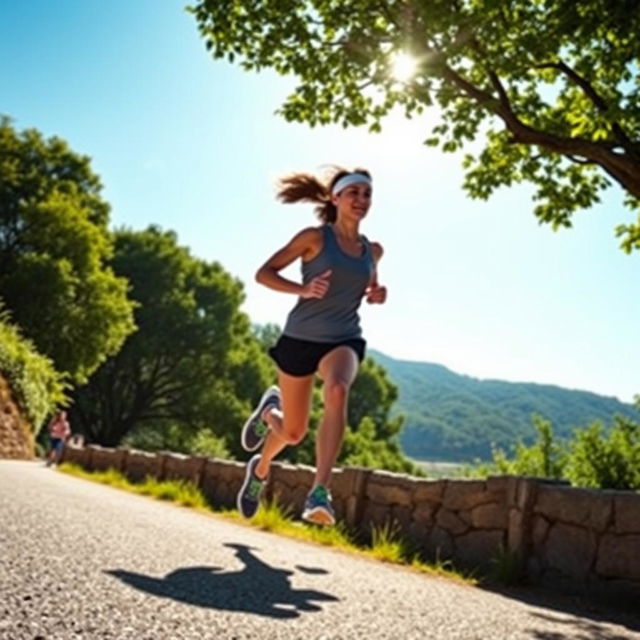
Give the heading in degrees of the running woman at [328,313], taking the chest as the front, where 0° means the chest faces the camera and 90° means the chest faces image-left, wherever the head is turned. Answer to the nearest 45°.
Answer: approximately 315°

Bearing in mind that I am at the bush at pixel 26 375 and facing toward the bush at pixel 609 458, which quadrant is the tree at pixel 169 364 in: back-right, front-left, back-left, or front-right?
back-left

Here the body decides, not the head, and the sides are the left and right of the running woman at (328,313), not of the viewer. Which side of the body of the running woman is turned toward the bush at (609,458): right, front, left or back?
left

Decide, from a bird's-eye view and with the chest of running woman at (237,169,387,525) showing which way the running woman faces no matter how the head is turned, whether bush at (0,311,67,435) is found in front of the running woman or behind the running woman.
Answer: behind

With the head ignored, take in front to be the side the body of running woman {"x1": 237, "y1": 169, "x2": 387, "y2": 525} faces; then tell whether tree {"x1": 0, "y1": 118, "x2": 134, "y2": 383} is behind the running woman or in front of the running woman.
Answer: behind
